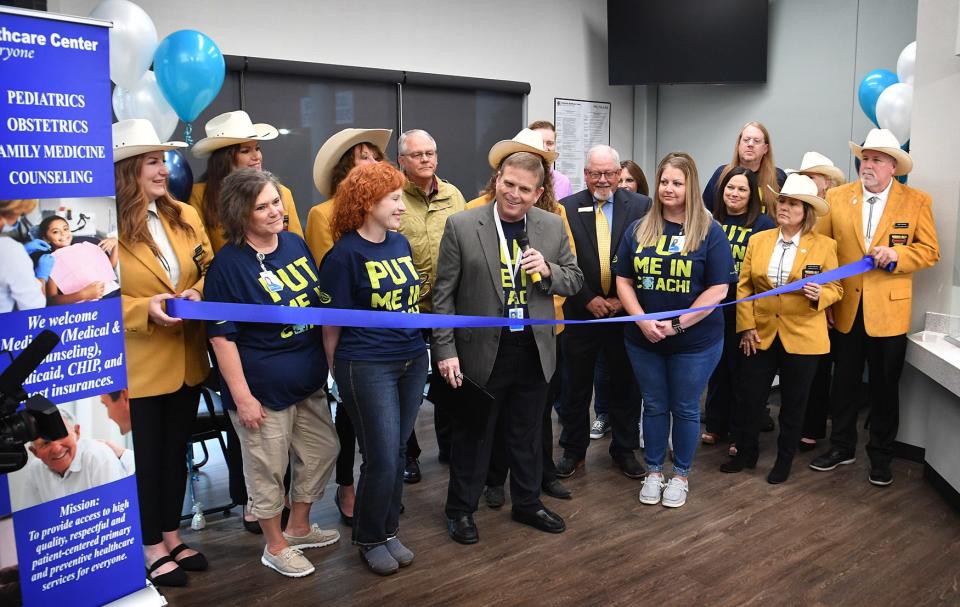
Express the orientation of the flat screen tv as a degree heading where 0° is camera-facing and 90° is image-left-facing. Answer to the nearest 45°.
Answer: approximately 0°

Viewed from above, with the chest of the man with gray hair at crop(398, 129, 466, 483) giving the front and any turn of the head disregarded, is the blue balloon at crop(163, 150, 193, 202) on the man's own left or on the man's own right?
on the man's own right

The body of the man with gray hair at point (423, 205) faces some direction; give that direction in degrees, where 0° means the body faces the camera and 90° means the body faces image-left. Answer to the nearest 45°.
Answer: approximately 0°

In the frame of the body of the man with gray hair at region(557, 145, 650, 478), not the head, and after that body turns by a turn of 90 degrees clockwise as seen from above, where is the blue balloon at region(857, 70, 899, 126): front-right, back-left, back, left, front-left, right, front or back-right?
back-right

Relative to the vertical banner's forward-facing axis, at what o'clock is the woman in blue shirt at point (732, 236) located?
The woman in blue shirt is roughly at 10 o'clock from the vertical banner.

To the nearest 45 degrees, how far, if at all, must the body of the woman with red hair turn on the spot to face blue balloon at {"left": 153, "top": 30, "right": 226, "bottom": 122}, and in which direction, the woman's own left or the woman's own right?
approximately 180°
